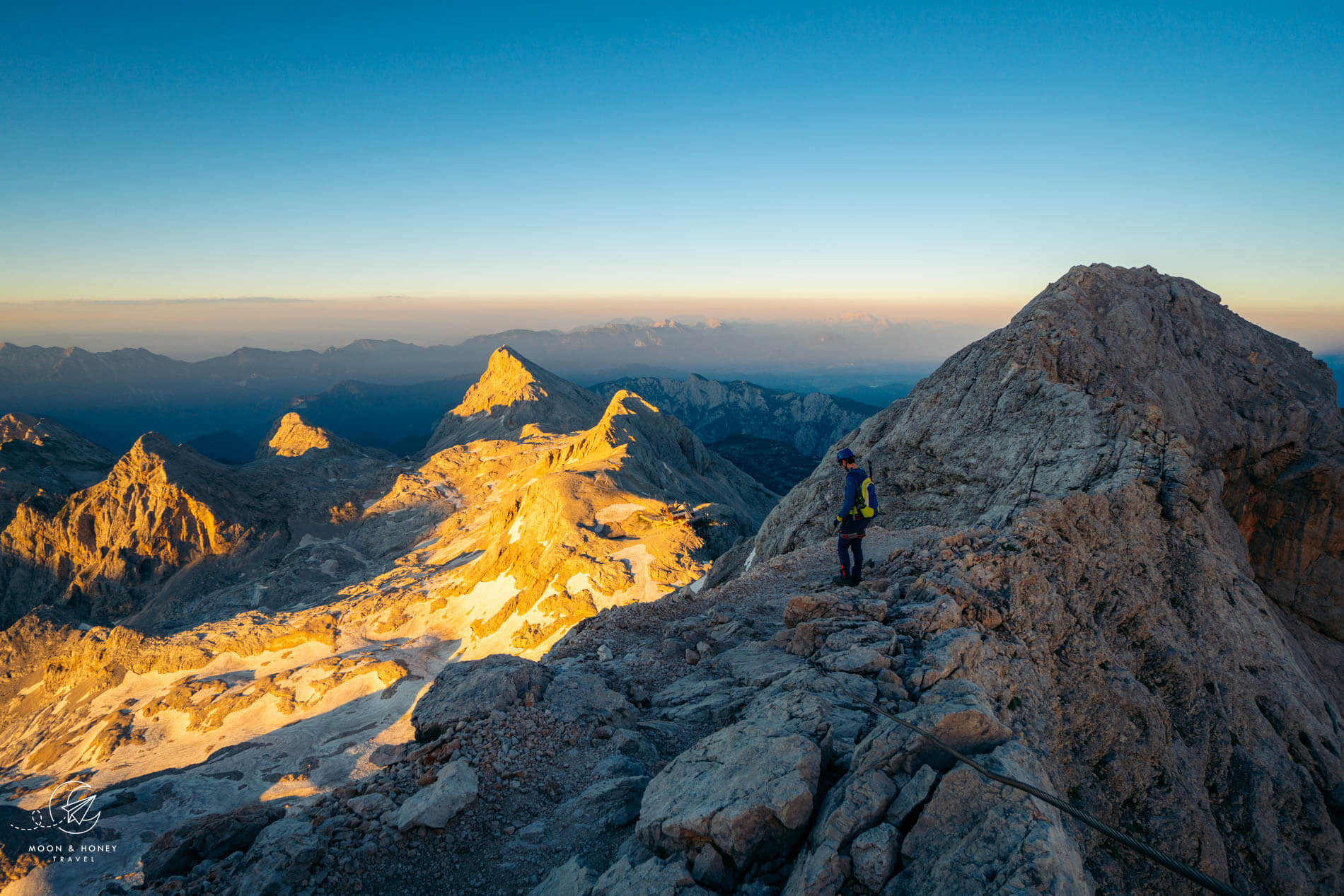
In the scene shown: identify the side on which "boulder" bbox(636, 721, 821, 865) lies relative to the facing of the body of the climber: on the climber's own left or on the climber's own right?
on the climber's own left

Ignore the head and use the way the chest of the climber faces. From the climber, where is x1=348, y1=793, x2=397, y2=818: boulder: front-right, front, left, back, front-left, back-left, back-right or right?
front-left

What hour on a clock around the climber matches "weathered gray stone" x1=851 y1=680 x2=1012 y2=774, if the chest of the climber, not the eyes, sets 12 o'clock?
The weathered gray stone is roughly at 9 o'clock from the climber.

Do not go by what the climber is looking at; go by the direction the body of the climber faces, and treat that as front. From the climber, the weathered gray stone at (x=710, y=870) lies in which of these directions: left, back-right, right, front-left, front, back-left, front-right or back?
left

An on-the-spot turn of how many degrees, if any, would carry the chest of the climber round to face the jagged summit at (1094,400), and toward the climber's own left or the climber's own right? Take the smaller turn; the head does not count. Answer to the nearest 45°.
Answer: approximately 135° to the climber's own right

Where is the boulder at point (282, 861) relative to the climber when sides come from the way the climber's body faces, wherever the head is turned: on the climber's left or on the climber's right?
on the climber's left

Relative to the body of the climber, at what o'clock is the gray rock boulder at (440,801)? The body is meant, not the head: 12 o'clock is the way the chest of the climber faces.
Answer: The gray rock boulder is roughly at 10 o'clock from the climber.

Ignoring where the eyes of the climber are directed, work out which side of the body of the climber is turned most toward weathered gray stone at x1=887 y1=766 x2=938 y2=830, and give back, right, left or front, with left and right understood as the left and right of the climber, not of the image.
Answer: left

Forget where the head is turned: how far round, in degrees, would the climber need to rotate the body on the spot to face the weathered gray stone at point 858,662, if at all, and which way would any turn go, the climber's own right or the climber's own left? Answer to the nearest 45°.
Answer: approximately 90° to the climber's own left

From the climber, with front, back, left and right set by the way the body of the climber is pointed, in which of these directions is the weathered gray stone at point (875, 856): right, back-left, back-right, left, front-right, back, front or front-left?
left

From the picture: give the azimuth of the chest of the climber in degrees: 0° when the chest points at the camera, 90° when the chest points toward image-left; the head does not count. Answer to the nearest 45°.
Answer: approximately 90°
